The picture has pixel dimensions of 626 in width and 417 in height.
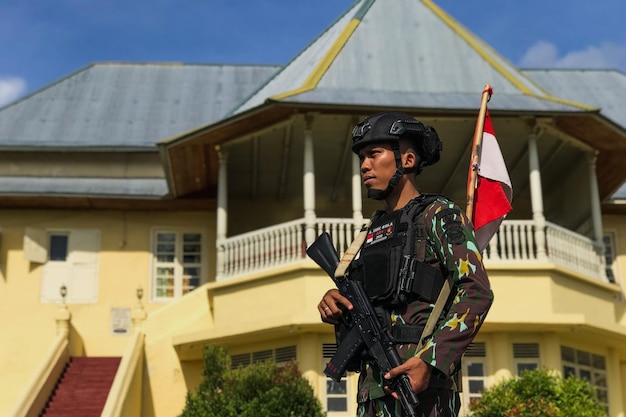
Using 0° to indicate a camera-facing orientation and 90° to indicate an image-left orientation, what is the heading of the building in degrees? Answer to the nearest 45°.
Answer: approximately 0°

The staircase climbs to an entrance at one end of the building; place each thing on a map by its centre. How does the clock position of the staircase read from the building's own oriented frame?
The staircase is roughly at 3 o'clock from the building.

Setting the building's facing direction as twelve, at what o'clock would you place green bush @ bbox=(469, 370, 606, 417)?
The green bush is roughly at 10 o'clock from the building.

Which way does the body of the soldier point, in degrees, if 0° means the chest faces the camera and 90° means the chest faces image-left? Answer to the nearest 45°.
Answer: approximately 45°

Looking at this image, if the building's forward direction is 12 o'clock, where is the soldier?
The soldier is roughly at 12 o'clock from the building.

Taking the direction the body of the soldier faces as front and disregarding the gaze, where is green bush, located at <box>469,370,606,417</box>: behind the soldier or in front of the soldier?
behind

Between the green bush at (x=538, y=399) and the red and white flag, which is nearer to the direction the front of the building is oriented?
the red and white flag

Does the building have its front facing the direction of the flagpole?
yes
